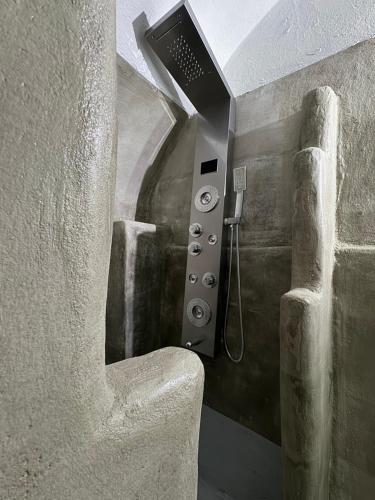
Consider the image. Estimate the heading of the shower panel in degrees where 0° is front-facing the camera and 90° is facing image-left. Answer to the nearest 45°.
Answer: approximately 45°
